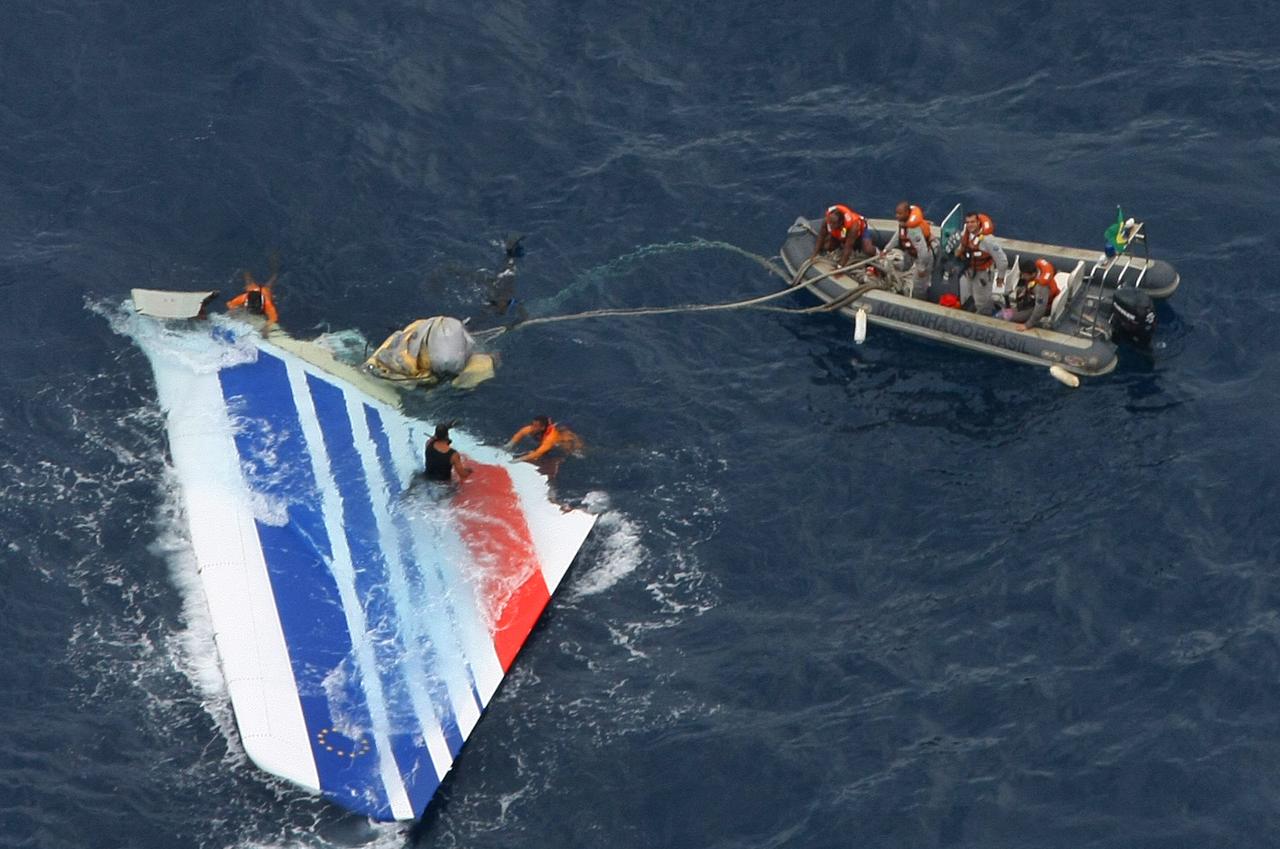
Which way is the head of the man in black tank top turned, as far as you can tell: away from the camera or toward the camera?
away from the camera

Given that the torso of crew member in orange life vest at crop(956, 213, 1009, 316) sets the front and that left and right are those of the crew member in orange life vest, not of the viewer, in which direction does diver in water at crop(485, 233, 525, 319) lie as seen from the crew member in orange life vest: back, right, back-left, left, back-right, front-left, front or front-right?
front-right

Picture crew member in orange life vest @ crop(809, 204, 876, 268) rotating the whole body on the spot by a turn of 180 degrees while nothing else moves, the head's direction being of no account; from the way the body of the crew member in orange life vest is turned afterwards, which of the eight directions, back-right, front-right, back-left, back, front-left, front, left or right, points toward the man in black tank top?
back

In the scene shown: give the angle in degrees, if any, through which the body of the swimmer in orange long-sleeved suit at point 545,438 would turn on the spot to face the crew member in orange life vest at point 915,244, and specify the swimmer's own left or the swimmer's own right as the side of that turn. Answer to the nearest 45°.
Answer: approximately 180°

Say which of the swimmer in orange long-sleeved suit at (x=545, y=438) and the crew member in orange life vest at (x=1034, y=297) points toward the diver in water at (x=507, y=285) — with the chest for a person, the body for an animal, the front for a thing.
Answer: the crew member in orange life vest

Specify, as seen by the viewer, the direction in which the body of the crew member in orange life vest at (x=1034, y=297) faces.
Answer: to the viewer's left

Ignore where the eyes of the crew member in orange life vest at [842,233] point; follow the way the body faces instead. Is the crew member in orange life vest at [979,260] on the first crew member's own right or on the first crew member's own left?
on the first crew member's own left

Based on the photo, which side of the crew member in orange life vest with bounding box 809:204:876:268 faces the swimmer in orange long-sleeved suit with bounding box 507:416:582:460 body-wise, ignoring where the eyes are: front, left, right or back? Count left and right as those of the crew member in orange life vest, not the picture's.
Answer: front

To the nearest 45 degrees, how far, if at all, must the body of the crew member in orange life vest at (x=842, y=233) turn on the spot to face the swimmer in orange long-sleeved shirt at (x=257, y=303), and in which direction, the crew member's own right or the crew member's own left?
approximately 45° to the crew member's own right

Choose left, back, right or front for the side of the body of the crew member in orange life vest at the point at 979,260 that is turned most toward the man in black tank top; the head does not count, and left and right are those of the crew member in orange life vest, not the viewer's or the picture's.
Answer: front

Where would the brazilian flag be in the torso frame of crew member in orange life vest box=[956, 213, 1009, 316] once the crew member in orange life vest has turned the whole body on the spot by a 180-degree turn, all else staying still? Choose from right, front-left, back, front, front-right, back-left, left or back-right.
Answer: front-right

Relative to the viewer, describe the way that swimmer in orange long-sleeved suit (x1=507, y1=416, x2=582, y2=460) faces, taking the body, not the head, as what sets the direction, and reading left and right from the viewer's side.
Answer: facing the viewer and to the left of the viewer

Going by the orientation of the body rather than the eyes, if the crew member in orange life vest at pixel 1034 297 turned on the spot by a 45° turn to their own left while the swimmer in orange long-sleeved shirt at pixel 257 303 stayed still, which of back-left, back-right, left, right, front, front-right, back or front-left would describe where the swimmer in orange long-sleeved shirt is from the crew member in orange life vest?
front-right

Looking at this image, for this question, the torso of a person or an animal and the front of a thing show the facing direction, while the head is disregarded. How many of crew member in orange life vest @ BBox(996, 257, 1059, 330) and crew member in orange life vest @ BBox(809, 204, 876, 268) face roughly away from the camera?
0

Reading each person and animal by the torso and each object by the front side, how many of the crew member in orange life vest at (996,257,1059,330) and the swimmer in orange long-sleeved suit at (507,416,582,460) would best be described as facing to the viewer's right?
0

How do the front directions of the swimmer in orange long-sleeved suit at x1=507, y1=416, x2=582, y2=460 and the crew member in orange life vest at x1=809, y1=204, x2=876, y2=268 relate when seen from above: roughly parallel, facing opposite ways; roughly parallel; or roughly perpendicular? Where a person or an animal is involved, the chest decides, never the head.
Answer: roughly parallel

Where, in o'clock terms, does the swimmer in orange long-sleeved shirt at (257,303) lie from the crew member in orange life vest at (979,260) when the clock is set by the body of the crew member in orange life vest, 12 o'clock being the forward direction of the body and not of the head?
The swimmer in orange long-sleeved shirt is roughly at 1 o'clock from the crew member in orange life vest.
